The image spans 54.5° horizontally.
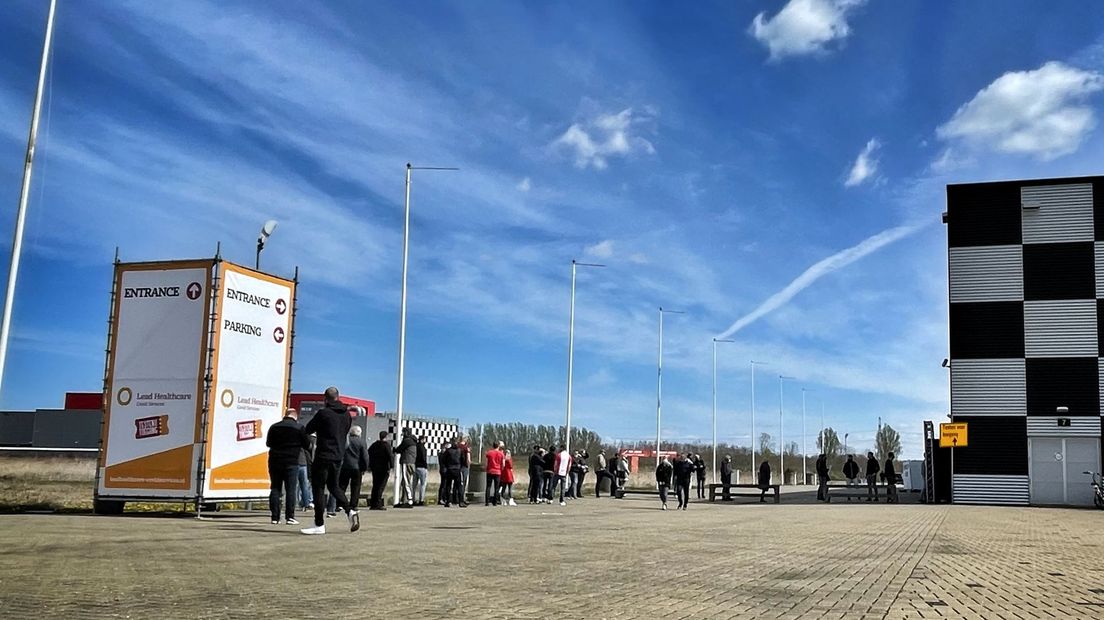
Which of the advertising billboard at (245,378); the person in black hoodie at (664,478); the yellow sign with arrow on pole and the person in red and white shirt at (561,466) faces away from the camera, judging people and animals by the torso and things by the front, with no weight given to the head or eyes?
the person in red and white shirt

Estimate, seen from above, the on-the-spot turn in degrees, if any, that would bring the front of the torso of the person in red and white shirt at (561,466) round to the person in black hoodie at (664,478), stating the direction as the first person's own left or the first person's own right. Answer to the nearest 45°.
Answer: approximately 135° to the first person's own right

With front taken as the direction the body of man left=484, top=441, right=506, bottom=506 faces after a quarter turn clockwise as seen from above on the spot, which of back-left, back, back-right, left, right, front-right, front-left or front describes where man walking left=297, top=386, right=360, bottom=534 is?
right

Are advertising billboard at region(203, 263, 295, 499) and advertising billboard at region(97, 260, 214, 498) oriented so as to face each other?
no

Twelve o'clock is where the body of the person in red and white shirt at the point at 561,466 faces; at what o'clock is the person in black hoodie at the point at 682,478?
The person in black hoodie is roughly at 4 o'clock from the person in red and white shirt.

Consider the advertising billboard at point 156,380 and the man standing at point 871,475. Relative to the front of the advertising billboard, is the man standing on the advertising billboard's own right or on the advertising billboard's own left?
on the advertising billboard's own left

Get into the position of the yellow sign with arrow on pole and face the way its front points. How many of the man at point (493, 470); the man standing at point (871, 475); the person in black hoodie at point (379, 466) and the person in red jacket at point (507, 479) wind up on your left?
0

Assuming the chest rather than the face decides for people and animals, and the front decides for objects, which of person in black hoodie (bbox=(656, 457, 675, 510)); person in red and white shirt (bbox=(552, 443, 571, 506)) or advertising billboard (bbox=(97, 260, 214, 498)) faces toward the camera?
the advertising billboard

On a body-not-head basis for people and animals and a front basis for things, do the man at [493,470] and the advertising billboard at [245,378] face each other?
no

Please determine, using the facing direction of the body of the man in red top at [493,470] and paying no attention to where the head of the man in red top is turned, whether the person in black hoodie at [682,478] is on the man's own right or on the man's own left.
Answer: on the man's own right

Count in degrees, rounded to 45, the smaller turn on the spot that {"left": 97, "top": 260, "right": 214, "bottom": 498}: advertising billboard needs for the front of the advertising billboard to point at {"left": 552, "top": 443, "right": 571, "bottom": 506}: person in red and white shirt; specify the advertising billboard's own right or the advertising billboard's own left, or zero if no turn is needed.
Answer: approximately 135° to the advertising billboard's own left

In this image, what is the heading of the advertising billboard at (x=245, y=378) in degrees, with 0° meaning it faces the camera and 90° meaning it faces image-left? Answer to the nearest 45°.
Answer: approximately 315°

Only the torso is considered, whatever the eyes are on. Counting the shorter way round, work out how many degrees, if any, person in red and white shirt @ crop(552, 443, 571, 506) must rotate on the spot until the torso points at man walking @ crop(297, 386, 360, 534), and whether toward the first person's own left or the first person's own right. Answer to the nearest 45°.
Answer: approximately 180°

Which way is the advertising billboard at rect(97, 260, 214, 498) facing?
toward the camera

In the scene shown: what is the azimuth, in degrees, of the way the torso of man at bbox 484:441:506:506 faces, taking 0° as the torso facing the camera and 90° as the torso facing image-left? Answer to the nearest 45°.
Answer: approximately 180°

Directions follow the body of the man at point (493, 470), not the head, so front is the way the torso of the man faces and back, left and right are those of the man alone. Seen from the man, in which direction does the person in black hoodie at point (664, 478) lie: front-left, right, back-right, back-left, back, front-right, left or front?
right

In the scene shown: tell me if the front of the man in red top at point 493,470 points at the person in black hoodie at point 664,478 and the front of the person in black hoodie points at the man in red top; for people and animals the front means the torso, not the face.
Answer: no

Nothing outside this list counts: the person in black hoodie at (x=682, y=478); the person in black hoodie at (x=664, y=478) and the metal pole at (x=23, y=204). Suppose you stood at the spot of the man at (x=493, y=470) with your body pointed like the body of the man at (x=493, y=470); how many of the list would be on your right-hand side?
2

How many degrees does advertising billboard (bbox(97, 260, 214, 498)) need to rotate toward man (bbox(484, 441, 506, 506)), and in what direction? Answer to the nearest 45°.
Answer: approximately 135° to its left

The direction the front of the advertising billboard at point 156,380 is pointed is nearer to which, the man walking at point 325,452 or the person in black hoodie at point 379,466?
the man walking

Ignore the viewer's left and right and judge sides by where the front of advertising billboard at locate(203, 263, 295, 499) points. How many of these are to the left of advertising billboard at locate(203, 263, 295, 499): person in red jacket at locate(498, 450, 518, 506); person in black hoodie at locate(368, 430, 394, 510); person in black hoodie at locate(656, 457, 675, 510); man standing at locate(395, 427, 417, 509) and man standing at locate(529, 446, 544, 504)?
5
